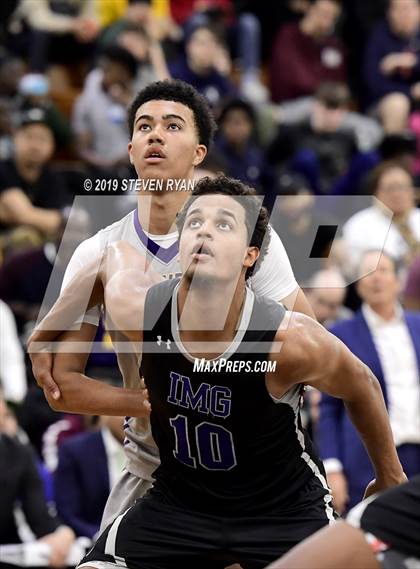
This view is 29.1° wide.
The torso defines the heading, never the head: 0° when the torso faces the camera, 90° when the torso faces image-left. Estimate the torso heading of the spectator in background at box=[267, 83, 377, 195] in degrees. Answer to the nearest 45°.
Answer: approximately 0°

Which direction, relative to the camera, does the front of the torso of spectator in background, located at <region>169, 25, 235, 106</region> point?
toward the camera

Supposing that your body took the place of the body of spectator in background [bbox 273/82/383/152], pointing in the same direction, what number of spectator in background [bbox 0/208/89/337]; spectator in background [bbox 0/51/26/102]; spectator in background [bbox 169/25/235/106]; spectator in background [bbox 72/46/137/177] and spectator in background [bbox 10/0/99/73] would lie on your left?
0

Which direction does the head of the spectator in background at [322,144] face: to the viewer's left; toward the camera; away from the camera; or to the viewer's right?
toward the camera

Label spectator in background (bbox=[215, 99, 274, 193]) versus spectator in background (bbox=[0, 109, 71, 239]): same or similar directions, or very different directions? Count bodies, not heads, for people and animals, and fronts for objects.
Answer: same or similar directions

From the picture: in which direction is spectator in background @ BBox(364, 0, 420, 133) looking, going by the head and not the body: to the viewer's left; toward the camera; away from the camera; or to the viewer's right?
toward the camera

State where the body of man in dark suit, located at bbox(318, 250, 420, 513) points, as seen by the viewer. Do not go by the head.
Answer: toward the camera

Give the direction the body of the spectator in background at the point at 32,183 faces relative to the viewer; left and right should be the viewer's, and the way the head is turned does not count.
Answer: facing the viewer

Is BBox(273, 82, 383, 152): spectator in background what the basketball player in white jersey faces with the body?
no

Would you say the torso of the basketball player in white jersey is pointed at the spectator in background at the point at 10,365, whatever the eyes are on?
no

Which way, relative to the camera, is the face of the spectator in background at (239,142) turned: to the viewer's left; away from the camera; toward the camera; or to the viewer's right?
toward the camera
